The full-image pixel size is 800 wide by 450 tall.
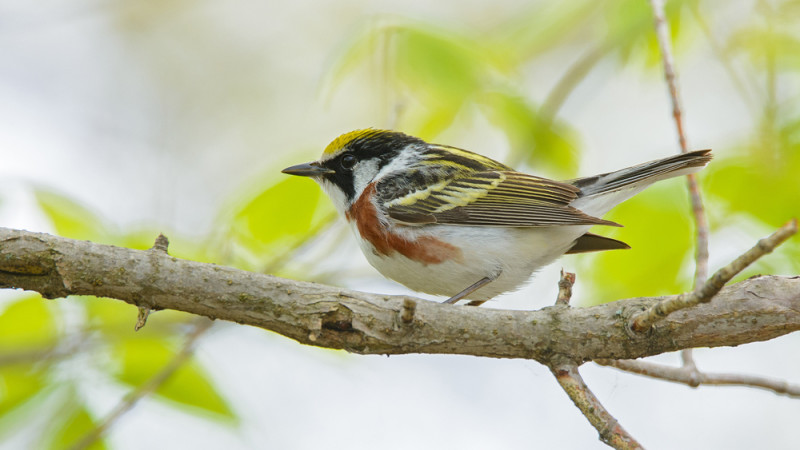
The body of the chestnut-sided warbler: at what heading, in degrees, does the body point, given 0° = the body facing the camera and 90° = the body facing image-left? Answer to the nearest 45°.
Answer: approximately 90°
